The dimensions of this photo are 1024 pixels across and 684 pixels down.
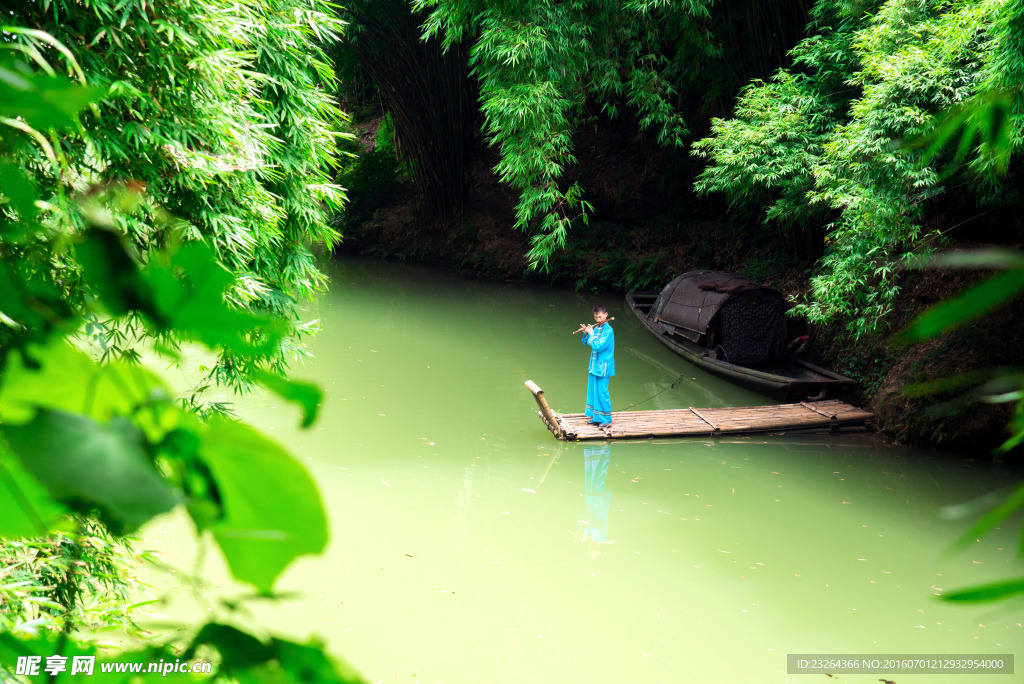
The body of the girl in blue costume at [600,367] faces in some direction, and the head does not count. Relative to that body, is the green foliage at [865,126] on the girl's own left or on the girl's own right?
on the girl's own left

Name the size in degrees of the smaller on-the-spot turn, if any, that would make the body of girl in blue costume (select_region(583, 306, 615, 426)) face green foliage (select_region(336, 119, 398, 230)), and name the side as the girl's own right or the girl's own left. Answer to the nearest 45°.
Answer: approximately 90° to the girl's own right

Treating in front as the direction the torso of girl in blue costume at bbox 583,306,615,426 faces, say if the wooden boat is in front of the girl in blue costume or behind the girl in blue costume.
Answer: behind

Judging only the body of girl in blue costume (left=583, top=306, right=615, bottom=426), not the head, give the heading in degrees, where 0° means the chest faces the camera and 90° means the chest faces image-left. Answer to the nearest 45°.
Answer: approximately 45°
